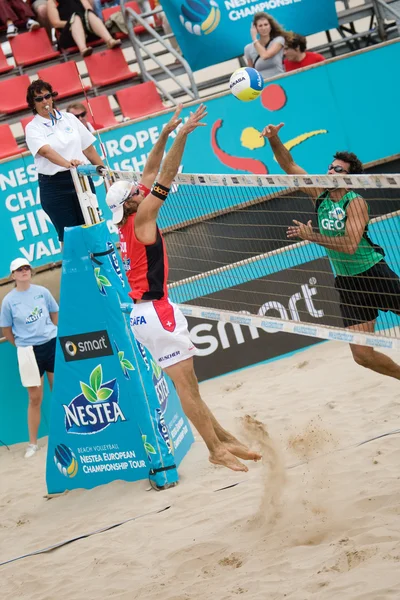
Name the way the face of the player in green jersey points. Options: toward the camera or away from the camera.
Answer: toward the camera

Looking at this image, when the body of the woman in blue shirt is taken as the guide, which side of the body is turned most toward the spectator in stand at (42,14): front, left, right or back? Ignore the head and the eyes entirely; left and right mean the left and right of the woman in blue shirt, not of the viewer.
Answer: back

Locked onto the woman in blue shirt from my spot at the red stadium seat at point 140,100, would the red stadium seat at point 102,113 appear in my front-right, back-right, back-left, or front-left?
front-right

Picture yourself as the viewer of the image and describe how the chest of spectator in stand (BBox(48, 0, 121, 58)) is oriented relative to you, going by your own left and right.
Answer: facing the viewer and to the right of the viewer

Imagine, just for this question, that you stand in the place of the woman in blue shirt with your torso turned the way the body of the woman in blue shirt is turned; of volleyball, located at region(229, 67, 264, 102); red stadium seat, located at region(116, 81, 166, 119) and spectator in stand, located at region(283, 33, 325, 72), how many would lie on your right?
0

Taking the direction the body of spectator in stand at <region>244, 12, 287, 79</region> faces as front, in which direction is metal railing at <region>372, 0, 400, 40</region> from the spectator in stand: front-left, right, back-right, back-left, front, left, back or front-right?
back-left

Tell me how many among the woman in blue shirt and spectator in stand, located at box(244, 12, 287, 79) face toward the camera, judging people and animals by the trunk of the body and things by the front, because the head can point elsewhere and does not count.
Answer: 2

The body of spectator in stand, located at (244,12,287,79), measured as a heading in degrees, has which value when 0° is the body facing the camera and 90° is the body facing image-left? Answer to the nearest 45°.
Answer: approximately 0°

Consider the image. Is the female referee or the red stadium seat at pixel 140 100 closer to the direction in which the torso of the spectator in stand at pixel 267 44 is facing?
the female referee

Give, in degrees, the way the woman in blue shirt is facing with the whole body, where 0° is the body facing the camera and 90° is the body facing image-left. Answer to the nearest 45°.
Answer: approximately 0°

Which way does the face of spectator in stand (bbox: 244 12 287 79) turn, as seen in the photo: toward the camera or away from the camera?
toward the camera

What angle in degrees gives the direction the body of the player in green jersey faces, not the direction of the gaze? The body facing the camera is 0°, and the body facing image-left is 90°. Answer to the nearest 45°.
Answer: approximately 45°
